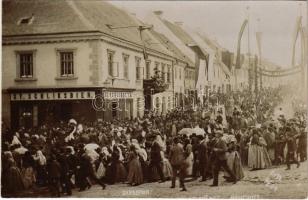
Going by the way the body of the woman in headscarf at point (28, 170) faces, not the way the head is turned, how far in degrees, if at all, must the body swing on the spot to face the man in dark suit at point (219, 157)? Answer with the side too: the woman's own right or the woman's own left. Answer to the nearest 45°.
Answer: approximately 90° to the woman's own right

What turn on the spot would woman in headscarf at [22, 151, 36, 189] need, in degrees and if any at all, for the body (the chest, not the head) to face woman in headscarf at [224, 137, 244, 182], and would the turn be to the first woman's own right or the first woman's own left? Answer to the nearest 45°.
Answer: approximately 90° to the first woman's own right

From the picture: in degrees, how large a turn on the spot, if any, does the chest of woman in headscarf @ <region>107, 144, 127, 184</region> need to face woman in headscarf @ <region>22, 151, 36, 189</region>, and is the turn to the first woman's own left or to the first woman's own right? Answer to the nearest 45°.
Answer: approximately 90° to the first woman's own left

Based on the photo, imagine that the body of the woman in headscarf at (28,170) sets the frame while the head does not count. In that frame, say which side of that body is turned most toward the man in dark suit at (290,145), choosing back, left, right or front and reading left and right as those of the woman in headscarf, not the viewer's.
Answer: right

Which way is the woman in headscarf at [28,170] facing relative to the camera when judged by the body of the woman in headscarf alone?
away from the camera

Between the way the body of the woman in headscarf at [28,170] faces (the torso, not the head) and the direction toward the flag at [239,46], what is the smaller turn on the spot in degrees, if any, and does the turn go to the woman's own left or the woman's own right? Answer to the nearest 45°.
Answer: approximately 90° to the woman's own right

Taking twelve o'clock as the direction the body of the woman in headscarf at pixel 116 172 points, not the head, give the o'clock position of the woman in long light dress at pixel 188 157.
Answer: the woman in long light dress at pixel 188 157 is roughly at 3 o'clock from the woman in headscarf at pixel 116 172.

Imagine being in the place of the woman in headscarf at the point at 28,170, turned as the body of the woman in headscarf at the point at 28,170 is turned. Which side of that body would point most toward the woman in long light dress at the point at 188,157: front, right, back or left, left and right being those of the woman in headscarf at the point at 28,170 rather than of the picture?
right

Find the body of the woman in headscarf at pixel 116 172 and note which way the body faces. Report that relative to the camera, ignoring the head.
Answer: away from the camera
